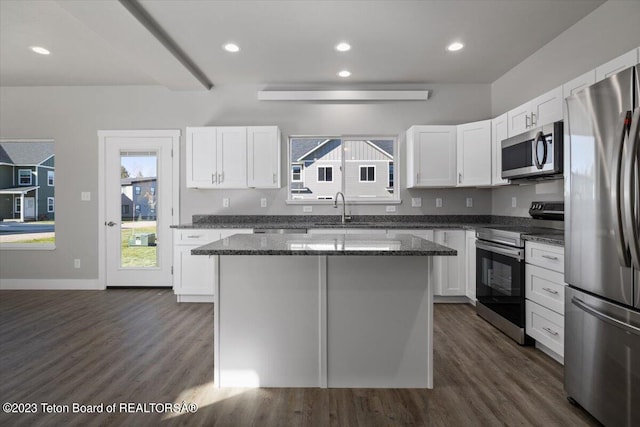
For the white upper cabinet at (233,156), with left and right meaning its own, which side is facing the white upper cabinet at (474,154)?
left

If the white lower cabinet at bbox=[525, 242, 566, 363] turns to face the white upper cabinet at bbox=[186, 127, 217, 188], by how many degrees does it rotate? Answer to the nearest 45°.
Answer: approximately 45° to its right

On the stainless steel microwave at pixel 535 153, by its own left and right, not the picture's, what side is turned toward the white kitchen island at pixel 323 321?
front

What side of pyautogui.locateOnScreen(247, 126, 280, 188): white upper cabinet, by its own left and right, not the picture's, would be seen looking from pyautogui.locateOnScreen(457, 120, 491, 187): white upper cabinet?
left

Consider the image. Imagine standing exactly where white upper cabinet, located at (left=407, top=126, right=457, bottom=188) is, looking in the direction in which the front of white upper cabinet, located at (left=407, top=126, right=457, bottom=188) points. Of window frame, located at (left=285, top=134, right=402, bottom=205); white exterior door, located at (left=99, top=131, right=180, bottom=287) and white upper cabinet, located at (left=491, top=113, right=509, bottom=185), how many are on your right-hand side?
2

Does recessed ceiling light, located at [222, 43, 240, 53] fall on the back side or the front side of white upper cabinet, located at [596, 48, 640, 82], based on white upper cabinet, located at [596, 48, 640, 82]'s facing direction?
on the front side

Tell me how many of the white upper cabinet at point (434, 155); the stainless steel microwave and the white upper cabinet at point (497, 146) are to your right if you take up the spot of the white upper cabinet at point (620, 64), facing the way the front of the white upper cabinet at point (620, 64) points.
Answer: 3

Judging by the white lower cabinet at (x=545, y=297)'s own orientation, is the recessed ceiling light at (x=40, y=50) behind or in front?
in front

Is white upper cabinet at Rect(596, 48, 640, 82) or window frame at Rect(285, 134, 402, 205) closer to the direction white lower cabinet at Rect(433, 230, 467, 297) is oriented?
the white upper cabinet

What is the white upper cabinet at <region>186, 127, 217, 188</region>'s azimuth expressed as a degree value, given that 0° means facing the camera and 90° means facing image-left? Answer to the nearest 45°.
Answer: approximately 0°
